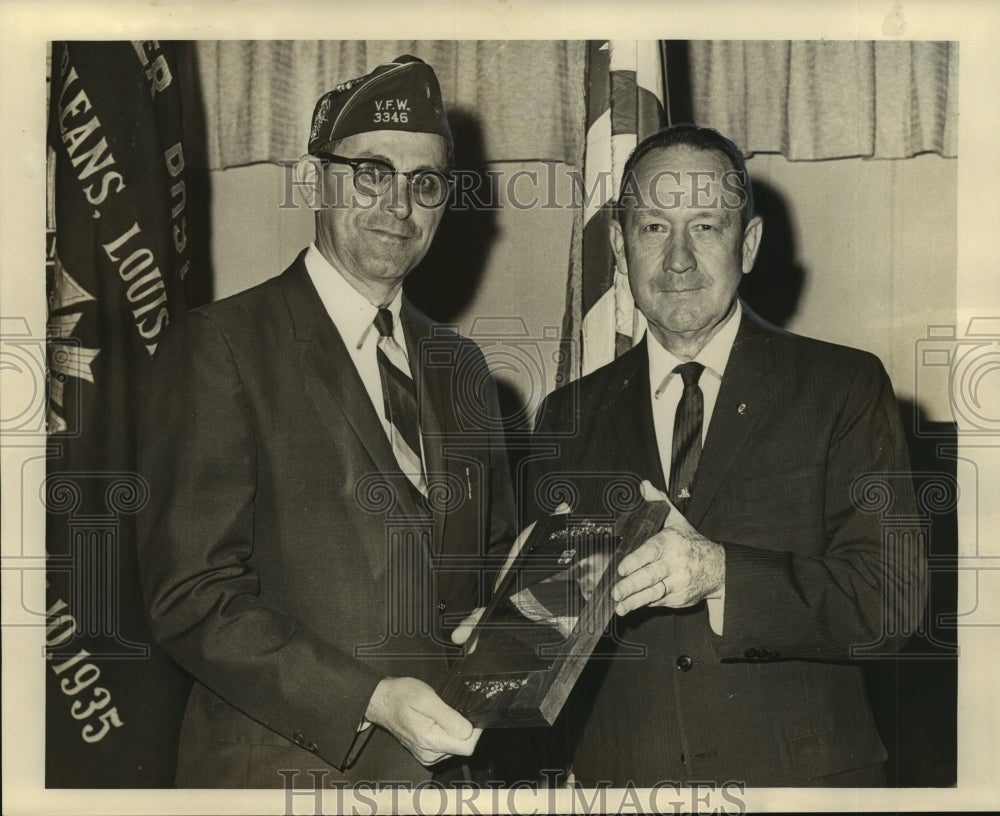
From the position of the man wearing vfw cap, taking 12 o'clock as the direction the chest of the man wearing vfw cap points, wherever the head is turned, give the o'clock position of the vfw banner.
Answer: The vfw banner is roughly at 5 o'clock from the man wearing vfw cap.

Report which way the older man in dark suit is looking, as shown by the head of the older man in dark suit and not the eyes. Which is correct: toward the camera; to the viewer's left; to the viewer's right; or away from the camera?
toward the camera

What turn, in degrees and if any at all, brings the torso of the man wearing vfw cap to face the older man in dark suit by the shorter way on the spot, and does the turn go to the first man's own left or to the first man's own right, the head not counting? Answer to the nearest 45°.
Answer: approximately 45° to the first man's own left

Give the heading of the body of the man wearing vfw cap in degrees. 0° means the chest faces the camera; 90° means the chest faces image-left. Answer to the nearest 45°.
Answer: approximately 315°

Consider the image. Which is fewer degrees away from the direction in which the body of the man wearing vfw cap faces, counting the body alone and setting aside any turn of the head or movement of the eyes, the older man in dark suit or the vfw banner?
the older man in dark suit
